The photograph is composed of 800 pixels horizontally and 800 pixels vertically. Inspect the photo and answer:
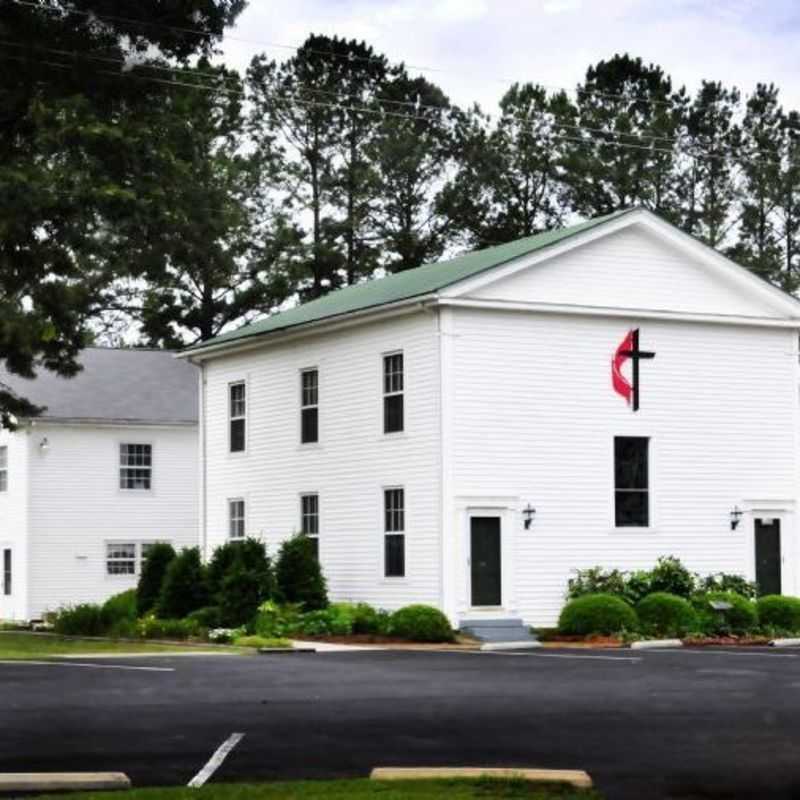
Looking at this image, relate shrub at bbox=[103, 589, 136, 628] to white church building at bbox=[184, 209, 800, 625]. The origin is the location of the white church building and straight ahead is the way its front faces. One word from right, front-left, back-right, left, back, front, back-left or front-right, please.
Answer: back-right

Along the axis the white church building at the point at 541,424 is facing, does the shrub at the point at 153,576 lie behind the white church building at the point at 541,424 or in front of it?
behind

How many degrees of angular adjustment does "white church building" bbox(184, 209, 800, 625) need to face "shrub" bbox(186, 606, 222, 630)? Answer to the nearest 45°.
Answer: approximately 135° to its right

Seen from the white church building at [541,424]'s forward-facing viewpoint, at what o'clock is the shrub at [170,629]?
The shrub is roughly at 4 o'clock from the white church building.

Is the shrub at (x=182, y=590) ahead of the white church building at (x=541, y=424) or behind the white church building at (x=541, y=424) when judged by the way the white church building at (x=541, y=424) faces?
behind

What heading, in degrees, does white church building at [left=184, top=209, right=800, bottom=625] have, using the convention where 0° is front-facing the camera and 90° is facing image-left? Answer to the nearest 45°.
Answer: approximately 315°

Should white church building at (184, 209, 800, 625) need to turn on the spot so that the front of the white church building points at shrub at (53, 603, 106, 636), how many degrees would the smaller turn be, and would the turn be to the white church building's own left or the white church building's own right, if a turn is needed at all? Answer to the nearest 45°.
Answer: approximately 135° to the white church building's own right

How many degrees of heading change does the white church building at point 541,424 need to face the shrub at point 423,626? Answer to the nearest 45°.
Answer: approximately 90° to its right

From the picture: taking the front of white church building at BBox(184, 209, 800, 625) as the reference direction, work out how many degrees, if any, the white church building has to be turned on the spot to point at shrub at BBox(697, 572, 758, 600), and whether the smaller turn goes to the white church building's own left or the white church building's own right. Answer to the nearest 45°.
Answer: approximately 45° to the white church building's own left

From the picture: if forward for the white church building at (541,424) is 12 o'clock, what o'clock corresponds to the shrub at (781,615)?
The shrub is roughly at 11 o'clock from the white church building.

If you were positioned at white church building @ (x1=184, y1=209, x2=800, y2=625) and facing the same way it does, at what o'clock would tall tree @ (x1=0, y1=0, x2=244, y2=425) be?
The tall tree is roughly at 4 o'clock from the white church building.
